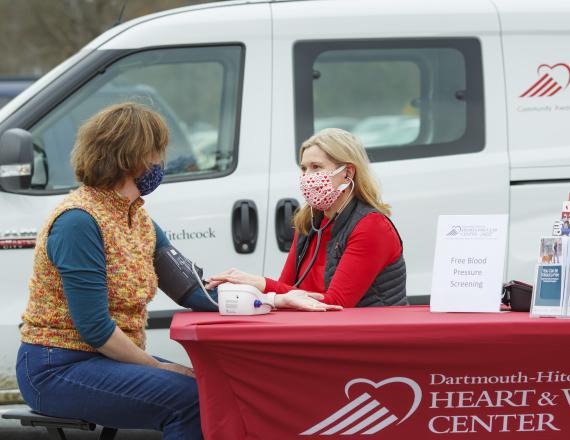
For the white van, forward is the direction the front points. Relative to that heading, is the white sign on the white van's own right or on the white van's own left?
on the white van's own left

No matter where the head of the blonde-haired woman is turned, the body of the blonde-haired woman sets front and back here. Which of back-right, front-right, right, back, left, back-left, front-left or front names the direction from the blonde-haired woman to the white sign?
left

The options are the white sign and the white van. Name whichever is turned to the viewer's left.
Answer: the white van

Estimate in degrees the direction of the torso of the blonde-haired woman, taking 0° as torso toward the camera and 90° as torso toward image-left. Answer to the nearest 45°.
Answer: approximately 45°

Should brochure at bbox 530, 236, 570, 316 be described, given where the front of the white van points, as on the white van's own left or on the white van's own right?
on the white van's own left

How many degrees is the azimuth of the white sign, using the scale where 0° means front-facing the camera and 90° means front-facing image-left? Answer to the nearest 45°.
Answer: approximately 0°

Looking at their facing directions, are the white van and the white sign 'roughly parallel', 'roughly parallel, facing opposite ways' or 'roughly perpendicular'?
roughly perpendicular

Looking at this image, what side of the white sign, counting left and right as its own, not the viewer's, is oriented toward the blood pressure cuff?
right

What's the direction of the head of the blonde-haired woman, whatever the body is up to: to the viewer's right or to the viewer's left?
to the viewer's left

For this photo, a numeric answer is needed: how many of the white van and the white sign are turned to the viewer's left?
1

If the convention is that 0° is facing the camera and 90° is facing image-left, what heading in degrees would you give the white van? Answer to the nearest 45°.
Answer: approximately 90°
